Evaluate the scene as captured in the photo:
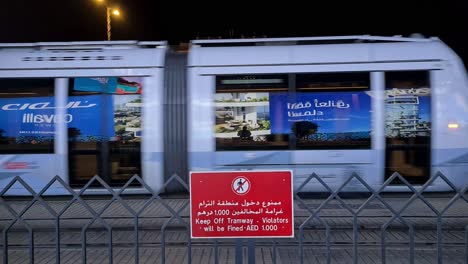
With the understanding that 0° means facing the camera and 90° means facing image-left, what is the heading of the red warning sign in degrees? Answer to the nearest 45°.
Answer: approximately 0°

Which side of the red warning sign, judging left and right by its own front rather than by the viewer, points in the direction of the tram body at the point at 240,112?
back
